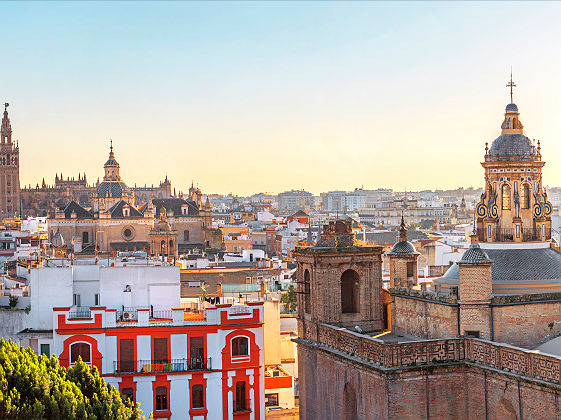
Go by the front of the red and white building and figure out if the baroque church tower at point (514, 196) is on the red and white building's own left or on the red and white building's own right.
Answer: on the red and white building's own left

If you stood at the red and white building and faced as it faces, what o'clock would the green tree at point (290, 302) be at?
The green tree is roughly at 7 o'clock from the red and white building.

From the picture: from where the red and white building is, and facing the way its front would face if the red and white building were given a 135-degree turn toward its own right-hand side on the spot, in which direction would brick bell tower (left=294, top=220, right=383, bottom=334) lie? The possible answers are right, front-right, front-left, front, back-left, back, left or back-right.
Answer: back

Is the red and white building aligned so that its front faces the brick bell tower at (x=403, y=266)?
no

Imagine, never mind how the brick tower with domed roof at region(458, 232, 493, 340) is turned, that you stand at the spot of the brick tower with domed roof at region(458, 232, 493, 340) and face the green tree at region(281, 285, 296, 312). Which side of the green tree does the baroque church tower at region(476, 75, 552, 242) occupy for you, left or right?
right

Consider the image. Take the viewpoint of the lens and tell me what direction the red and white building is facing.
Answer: facing the viewer

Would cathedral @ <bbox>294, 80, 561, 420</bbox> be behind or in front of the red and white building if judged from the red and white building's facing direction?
in front
